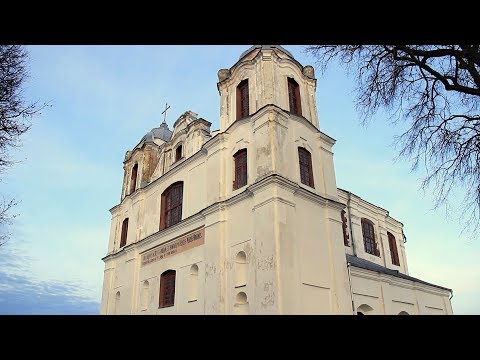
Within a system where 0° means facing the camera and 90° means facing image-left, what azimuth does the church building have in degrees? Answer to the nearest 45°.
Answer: approximately 45°
